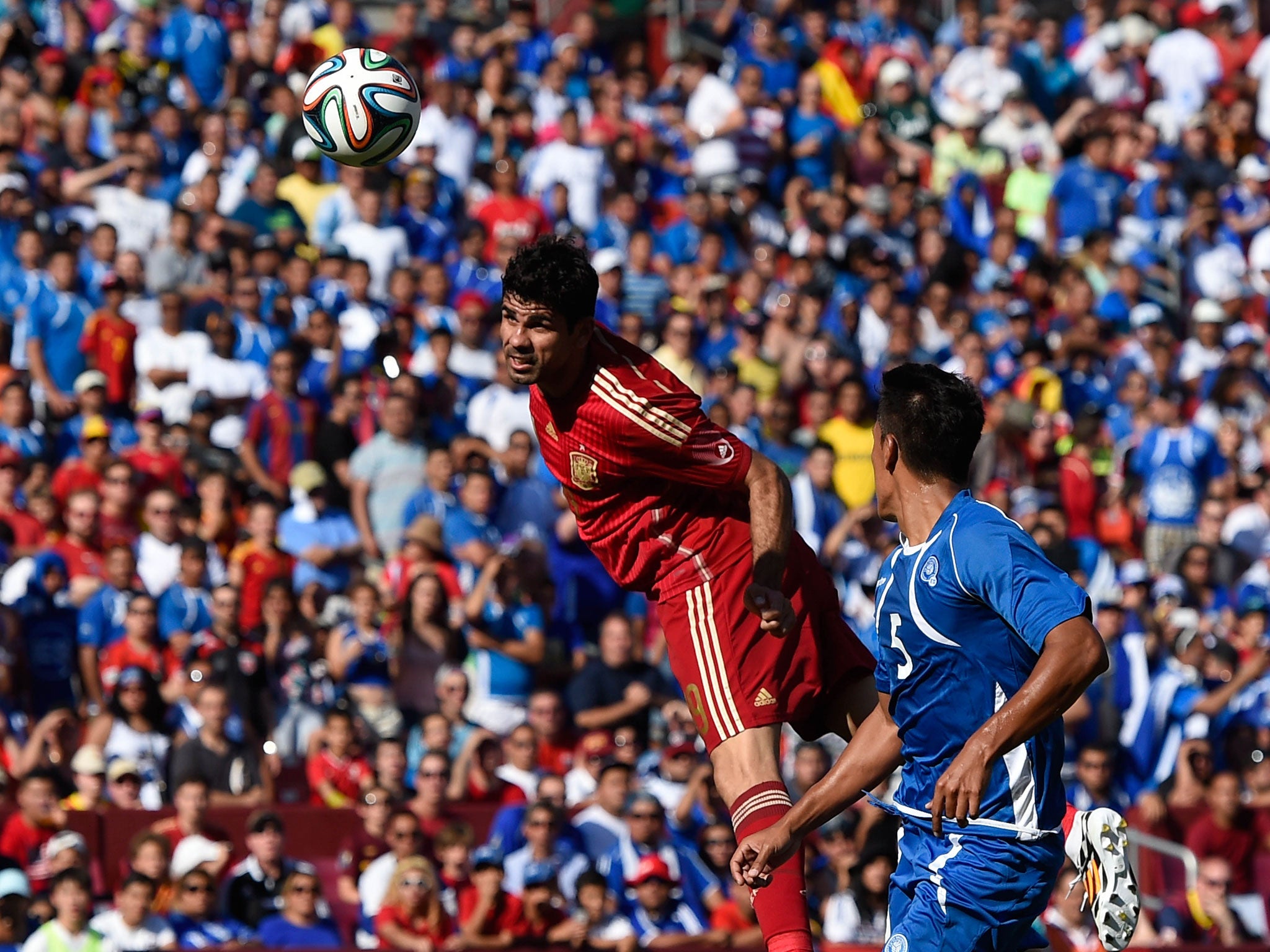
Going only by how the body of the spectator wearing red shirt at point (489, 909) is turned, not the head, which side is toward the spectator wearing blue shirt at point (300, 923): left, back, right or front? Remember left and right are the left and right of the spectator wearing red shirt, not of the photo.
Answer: right

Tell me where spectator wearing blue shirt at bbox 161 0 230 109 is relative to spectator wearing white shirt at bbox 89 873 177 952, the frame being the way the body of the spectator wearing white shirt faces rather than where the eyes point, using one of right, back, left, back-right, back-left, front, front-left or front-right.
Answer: back

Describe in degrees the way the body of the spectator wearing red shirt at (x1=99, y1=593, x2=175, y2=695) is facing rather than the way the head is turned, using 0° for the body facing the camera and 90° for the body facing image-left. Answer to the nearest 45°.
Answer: approximately 0°

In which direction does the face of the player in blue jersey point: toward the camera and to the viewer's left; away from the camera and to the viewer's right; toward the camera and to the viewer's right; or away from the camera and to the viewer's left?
away from the camera and to the viewer's left

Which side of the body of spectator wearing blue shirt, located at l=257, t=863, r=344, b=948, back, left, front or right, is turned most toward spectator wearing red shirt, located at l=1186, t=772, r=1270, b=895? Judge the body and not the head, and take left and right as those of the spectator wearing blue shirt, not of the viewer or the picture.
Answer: left

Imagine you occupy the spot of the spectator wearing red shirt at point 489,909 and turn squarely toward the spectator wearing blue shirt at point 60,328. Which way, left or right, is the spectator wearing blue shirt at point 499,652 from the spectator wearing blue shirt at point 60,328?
right

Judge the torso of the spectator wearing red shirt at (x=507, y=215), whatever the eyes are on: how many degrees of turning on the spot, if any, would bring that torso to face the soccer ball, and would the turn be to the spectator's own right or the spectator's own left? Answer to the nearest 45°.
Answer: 0° — they already face it

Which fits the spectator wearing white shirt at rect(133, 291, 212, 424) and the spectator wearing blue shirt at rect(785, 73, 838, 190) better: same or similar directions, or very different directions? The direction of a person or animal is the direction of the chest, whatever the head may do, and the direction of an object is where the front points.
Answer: same or similar directions

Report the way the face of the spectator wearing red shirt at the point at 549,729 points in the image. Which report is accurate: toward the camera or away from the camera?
toward the camera

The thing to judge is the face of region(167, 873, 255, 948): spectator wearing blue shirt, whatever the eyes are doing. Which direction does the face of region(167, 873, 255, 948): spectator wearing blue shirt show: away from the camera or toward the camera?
toward the camera

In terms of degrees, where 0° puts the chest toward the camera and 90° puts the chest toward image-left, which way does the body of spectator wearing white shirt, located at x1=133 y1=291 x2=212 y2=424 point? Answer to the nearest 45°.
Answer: approximately 0°

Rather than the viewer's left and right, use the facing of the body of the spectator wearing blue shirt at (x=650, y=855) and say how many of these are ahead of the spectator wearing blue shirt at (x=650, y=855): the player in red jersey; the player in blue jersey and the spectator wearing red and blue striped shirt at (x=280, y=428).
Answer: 2

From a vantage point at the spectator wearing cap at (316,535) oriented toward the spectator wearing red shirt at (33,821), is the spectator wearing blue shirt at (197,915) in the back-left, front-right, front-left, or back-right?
front-left

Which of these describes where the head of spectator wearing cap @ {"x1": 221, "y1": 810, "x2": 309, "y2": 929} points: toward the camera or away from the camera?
toward the camera

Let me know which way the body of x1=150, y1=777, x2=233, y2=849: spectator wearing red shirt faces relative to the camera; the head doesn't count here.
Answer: toward the camera

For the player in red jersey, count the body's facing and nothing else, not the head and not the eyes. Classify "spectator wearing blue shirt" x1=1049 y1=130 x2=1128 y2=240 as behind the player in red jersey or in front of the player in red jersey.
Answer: behind

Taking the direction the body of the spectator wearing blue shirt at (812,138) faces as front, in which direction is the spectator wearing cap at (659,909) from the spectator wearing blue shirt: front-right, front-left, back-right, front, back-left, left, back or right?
front

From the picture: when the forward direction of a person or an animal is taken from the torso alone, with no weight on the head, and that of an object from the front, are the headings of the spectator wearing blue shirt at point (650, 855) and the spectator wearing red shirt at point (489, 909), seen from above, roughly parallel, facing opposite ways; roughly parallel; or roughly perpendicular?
roughly parallel

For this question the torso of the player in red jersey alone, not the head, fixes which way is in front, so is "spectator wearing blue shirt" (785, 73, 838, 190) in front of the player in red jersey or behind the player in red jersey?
behind

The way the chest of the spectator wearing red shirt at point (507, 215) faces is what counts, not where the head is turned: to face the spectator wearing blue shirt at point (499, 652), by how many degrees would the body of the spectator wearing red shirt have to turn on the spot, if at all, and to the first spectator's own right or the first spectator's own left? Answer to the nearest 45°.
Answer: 0° — they already face them
